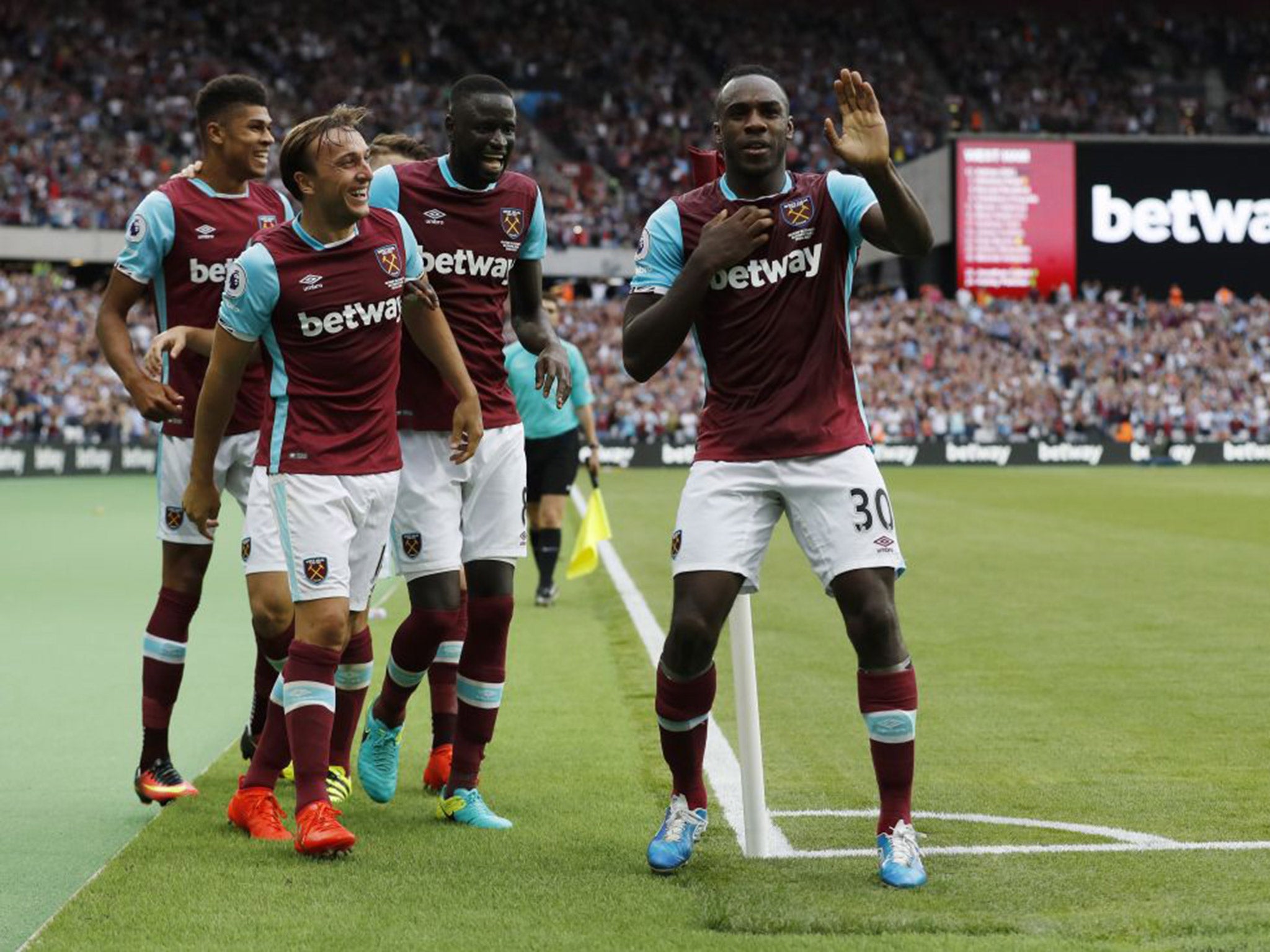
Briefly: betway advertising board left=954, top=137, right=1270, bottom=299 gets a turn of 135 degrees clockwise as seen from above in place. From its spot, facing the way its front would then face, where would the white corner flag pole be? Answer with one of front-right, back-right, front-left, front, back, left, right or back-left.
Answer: back-left

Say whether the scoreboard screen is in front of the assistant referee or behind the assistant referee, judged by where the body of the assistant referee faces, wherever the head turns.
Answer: behind

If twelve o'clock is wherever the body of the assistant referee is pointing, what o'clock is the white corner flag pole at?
The white corner flag pole is roughly at 12 o'clock from the assistant referee.

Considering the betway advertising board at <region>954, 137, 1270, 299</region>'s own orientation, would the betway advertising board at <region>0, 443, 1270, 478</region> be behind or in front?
in front

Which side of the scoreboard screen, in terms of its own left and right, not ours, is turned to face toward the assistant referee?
front

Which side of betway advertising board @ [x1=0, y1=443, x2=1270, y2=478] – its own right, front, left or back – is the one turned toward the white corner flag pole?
front

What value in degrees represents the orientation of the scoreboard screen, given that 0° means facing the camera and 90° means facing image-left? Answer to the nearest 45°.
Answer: approximately 0°

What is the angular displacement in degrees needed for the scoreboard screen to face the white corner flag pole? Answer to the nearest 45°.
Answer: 0° — it already faces it
